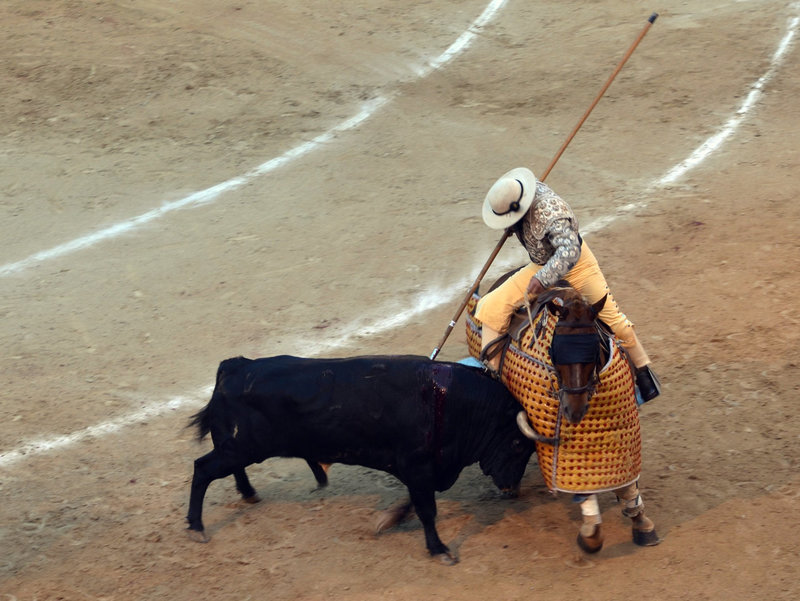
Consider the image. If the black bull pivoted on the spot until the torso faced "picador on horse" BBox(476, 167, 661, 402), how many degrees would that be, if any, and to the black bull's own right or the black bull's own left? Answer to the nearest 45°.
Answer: approximately 45° to the black bull's own left

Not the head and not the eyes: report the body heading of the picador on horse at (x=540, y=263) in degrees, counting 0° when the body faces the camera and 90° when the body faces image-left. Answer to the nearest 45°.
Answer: approximately 45°

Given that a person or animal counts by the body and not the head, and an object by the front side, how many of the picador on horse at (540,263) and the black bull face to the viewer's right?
1

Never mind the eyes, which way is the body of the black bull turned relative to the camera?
to the viewer's right
